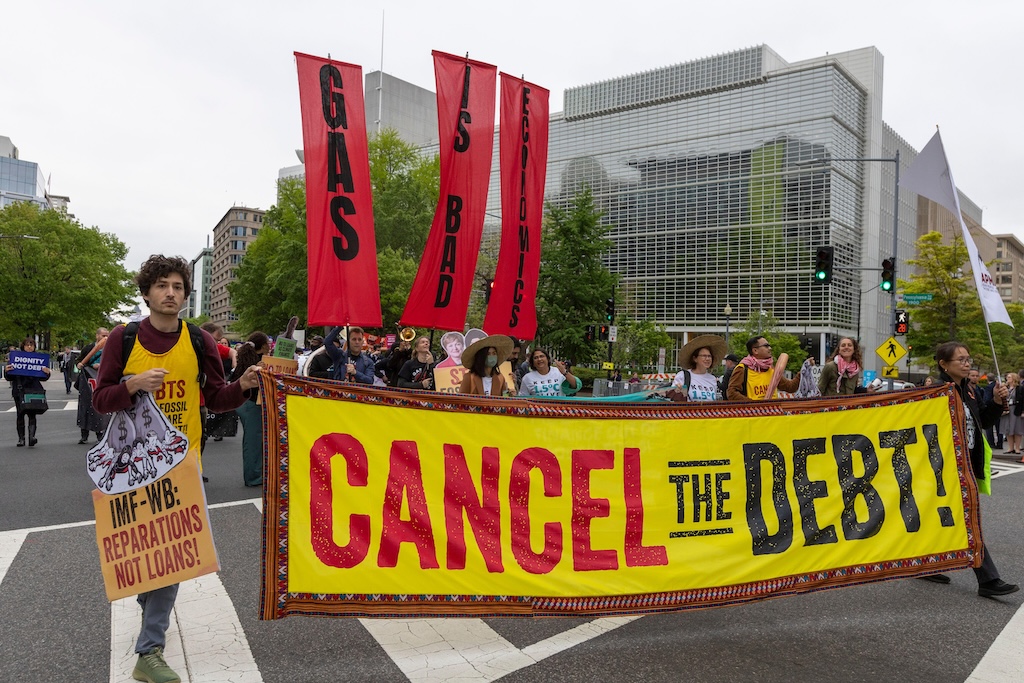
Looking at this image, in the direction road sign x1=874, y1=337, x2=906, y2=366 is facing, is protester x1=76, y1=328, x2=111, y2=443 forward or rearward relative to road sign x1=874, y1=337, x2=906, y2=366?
forward

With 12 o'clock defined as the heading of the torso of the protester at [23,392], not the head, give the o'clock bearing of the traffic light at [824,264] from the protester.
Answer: The traffic light is roughly at 9 o'clock from the protester.

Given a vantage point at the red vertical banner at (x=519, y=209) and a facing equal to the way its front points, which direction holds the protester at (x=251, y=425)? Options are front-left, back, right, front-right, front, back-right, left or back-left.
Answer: right

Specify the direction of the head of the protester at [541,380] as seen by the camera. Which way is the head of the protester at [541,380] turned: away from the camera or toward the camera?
toward the camera

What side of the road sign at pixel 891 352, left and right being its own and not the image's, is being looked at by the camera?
front

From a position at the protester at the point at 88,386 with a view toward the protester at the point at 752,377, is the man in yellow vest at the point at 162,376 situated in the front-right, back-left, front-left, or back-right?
front-right

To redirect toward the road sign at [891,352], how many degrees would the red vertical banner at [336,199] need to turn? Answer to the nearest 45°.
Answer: approximately 135° to its left

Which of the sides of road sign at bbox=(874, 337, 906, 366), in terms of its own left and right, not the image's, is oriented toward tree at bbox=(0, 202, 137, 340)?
right

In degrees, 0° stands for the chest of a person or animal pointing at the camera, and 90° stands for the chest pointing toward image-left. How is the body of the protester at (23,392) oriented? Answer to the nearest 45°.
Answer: approximately 0°

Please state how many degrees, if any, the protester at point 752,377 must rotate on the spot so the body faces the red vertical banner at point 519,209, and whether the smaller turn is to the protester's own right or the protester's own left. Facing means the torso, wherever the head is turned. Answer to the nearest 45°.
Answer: approximately 135° to the protester's own right

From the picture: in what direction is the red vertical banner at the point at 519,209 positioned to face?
toward the camera

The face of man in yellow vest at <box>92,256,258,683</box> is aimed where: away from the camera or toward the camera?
toward the camera

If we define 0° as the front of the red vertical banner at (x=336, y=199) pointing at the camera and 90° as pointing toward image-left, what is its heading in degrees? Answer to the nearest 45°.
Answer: approximately 0°

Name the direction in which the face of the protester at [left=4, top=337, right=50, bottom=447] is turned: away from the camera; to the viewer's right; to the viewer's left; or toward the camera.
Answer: toward the camera

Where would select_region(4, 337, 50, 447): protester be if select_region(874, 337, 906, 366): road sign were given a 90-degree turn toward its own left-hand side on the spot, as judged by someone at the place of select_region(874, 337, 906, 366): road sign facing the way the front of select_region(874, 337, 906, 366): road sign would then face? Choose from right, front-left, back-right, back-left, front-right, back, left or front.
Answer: back-right

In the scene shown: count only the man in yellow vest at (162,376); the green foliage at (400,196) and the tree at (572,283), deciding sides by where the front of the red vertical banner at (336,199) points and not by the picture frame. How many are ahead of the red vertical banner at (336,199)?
1

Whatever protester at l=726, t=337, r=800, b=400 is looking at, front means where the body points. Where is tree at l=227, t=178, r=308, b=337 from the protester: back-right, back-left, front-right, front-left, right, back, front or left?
back

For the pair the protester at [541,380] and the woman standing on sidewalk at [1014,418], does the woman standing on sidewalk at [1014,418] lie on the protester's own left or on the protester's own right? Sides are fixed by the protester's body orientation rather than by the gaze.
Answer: on the protester's own left

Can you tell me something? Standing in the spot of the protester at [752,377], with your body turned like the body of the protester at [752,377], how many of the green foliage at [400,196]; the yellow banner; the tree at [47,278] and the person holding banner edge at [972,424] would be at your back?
2

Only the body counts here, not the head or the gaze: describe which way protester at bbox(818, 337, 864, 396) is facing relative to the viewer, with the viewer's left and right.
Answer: facing the viewer
